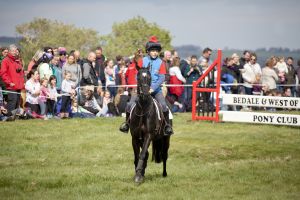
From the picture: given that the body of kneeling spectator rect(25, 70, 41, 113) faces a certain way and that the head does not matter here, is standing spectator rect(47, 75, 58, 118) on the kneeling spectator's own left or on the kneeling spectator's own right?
on the kneeling spectator's own left

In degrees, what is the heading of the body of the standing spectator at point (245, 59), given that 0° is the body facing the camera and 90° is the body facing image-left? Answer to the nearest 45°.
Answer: approximately 45°

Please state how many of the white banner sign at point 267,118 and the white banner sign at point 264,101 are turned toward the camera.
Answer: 2
